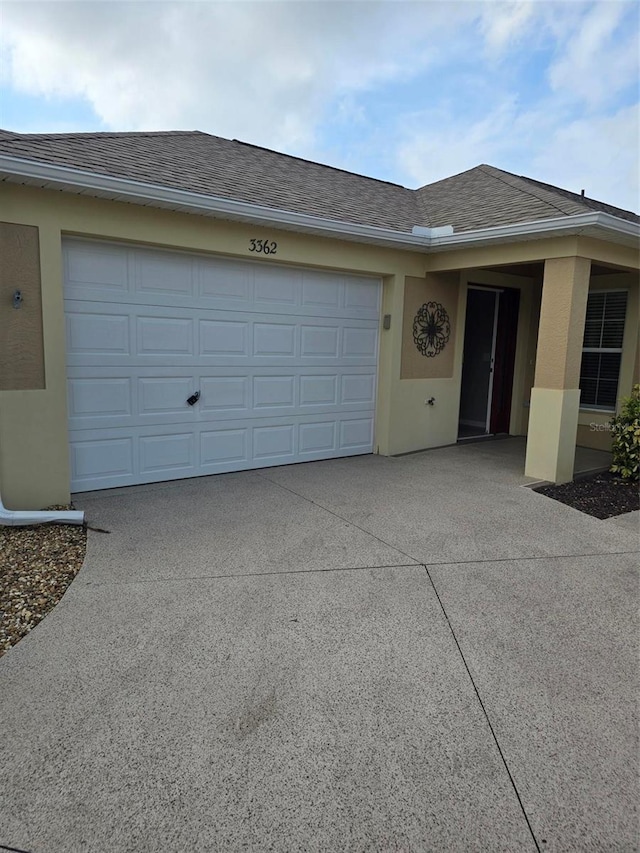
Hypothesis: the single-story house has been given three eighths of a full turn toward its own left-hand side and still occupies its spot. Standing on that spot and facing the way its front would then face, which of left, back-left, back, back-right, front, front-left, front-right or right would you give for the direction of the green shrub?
right
